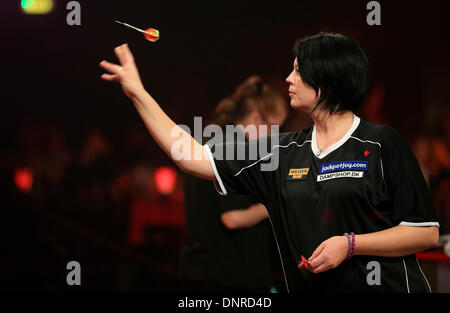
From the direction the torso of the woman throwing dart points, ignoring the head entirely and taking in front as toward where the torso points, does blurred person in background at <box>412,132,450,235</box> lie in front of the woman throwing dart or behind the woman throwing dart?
behind

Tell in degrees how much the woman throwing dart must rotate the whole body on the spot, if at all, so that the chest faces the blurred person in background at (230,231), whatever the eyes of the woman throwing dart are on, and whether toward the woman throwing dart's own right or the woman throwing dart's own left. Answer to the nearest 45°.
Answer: approximately 135° to the woman throwing dart's own right

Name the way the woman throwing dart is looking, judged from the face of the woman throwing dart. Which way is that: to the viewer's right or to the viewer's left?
to the viewer's left

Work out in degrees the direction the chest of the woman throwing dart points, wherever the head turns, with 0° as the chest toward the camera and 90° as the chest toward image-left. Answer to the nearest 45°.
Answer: approximately 45°
